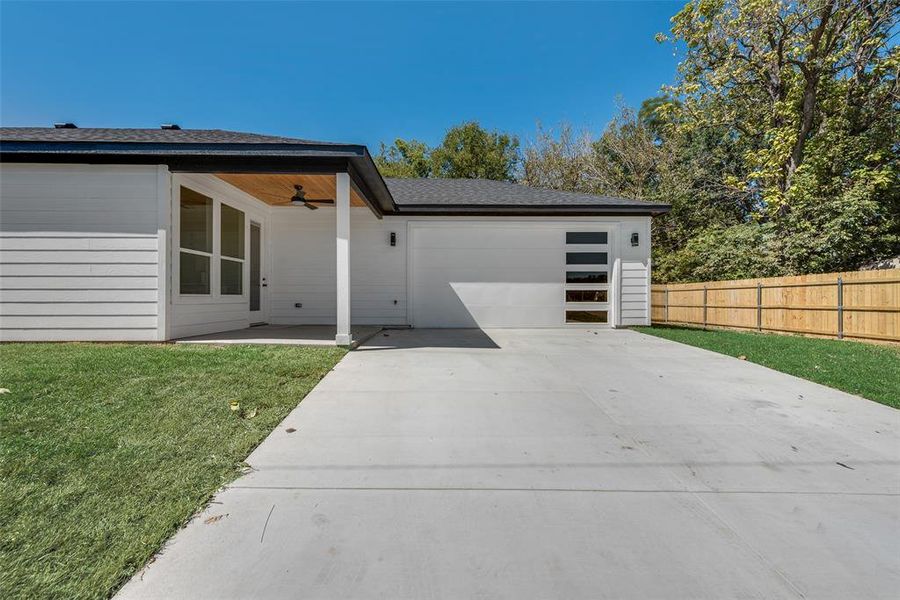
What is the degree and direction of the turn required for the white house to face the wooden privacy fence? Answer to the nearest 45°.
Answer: approximately 90° to its left

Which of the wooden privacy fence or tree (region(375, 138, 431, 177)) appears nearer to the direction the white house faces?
the wooden privacy fence

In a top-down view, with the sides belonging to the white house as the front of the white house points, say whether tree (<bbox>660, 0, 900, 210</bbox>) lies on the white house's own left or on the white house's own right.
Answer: on the white house's own left

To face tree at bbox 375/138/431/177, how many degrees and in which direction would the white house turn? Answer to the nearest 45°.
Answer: approximately 180°

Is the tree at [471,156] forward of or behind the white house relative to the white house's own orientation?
behind

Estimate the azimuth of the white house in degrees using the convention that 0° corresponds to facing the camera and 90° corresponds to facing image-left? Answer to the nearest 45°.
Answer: approximately 0°
